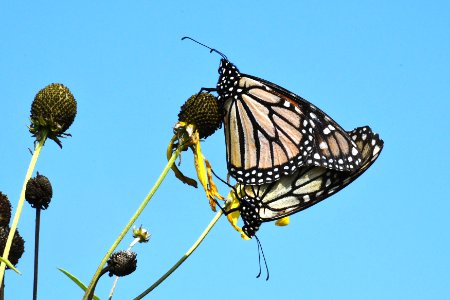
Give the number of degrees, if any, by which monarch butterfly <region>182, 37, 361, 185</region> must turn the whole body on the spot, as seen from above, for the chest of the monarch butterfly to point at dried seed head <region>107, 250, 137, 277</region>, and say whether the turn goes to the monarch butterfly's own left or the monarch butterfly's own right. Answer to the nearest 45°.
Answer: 0° — it already faces it

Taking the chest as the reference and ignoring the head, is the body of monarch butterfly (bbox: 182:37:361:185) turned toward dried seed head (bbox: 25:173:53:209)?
yes

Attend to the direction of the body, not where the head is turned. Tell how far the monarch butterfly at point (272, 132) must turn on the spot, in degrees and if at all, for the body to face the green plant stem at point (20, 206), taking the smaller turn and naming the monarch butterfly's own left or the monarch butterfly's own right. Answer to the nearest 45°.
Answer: approximately 45° to the monarch butterfly's own left

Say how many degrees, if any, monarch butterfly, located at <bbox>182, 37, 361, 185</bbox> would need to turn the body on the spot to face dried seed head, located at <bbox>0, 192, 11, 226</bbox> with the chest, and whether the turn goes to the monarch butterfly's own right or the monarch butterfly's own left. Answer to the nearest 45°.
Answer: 0° — it already faces it

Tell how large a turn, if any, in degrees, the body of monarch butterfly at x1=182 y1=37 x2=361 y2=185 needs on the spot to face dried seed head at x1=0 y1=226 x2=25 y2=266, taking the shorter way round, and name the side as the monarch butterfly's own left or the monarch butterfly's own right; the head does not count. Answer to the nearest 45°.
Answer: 0° — it already faces it

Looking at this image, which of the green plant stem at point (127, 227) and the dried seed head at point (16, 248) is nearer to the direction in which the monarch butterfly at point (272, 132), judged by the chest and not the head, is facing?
the dried seed head

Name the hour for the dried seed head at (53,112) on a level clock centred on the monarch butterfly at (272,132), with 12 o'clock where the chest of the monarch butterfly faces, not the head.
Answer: The dried seed head is roughly at 11 o'clock from the monarch butterfly.

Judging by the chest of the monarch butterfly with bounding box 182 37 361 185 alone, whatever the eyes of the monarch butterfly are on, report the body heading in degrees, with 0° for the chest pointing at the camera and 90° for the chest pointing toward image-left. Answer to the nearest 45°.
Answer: approximately 90°
